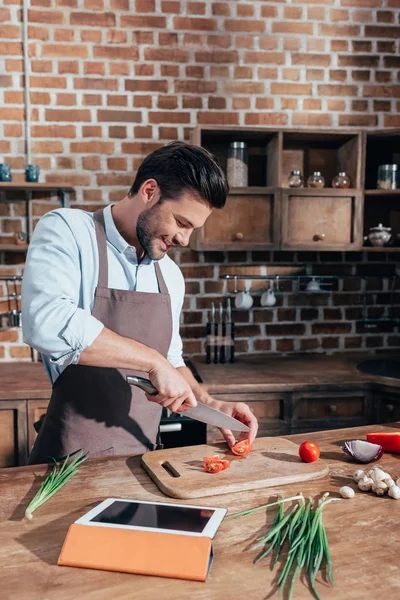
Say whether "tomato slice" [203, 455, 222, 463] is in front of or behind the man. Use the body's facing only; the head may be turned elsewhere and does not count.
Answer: in front

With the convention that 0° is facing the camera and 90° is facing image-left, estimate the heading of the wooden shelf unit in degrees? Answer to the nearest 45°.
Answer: approximately 0°

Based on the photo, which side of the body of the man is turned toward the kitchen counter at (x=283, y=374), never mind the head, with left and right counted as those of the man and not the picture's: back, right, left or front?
left

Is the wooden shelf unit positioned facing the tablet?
yes

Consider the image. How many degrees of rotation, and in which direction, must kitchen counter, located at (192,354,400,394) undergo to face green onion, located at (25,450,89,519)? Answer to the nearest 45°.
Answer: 0° — it already faces it

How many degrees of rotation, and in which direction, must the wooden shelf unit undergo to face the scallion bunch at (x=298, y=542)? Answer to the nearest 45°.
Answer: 0° — it already faces it

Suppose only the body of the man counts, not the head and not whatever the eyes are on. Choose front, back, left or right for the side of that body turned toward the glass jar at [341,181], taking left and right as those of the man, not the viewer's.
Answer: left

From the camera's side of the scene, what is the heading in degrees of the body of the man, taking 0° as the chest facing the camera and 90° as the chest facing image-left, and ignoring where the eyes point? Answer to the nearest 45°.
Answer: approximately 315°

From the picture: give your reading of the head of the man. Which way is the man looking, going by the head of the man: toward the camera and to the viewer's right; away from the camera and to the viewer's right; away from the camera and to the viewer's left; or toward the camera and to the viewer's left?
toward the camera and to the viewer's right
